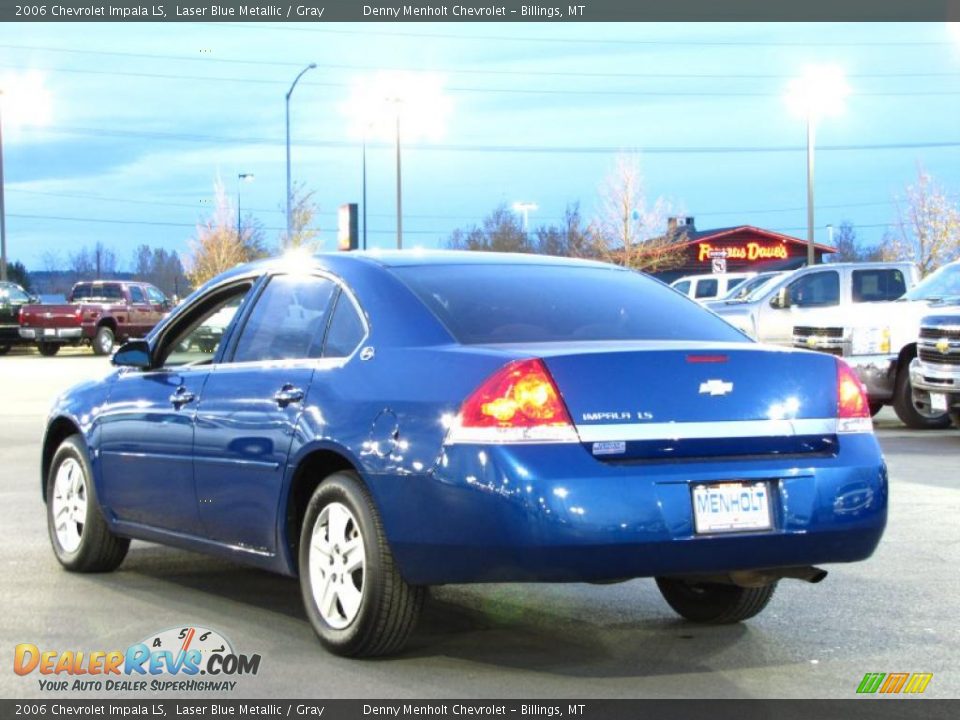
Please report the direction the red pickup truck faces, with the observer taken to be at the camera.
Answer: facing away from the viewer and to the right of the viewer

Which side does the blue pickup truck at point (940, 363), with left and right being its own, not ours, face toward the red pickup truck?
right

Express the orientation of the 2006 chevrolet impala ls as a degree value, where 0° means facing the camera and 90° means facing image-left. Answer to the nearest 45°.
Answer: approximately 135°

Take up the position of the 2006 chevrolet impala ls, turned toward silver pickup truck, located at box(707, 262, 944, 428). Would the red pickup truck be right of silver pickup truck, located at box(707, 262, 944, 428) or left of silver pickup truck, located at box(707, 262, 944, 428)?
left

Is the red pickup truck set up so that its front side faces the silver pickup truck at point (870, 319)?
no

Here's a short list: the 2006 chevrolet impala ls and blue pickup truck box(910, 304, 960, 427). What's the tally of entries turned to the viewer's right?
0

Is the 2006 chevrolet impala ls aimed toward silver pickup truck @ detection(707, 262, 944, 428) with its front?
no

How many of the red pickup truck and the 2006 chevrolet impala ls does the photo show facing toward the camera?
0

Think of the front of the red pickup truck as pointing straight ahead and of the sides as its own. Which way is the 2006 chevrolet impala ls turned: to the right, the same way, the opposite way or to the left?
to the left

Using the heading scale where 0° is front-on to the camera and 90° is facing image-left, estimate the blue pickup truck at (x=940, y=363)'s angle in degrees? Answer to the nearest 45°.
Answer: approximately 45°

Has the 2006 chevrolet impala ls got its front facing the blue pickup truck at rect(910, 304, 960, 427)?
no

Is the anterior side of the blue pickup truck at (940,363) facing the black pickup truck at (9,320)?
no

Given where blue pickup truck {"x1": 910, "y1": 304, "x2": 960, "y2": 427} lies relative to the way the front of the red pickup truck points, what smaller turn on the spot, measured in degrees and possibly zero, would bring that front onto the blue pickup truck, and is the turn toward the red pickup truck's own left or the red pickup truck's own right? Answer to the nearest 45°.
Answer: approximately 135° to the red pickup truck's own right

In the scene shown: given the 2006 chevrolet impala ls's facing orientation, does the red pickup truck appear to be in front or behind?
in front
